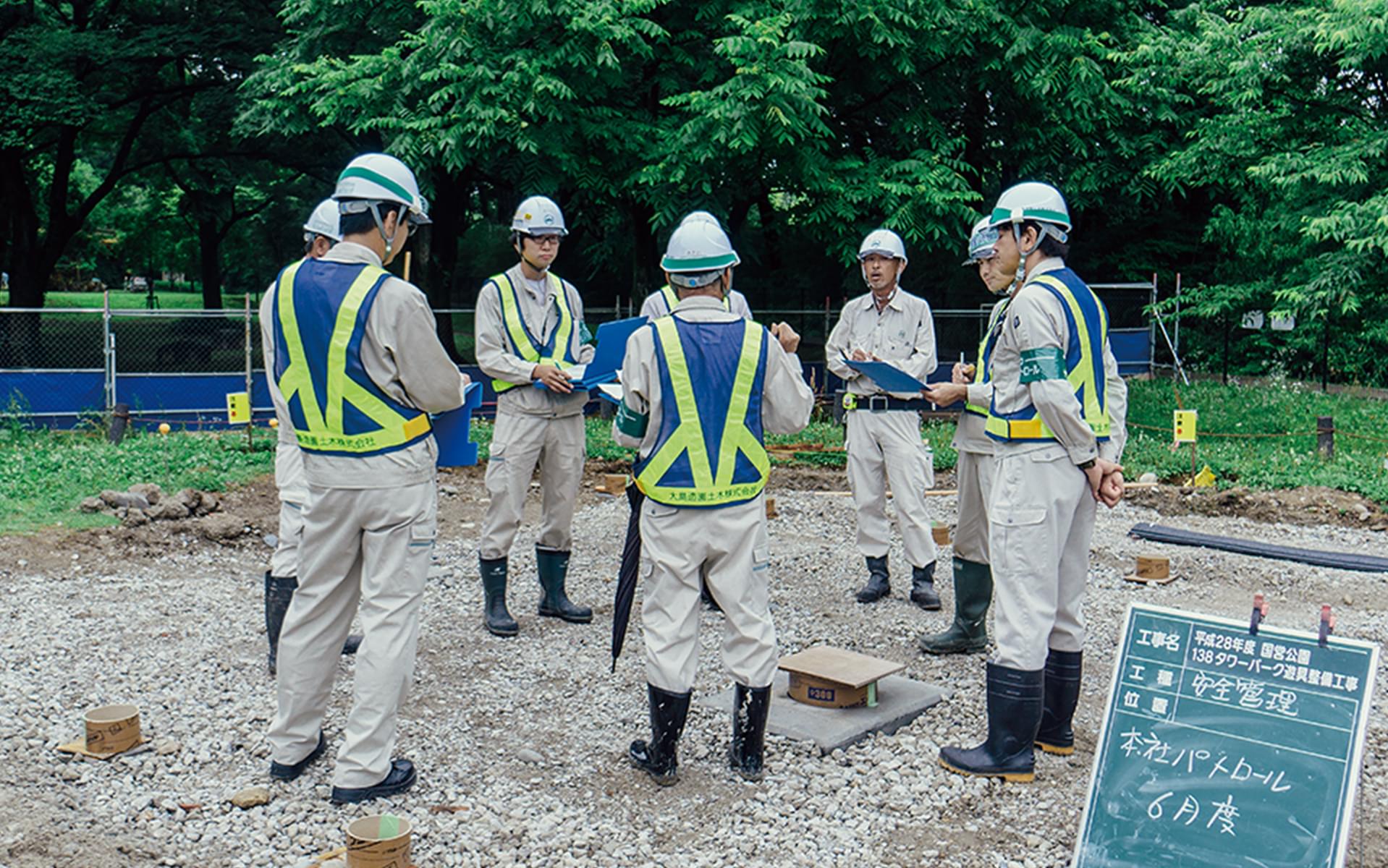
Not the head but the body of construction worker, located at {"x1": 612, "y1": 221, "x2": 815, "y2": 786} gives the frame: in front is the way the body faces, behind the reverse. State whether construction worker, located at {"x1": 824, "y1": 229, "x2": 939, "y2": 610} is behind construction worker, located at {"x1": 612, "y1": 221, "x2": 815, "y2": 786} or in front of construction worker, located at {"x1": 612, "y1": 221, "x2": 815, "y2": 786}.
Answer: in front

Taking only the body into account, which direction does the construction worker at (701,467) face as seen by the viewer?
away from the camera

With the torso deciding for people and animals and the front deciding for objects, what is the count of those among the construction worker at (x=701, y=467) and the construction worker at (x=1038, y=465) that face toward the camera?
0

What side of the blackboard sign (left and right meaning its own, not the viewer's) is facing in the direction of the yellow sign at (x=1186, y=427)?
back

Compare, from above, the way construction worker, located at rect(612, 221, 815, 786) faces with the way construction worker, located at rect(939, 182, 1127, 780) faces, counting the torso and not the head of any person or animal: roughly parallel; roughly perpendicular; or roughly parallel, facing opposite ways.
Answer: roughly perpendicular

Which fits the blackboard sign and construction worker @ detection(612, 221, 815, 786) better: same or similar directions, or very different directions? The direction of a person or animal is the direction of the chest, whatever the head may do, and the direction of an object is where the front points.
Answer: very different directions

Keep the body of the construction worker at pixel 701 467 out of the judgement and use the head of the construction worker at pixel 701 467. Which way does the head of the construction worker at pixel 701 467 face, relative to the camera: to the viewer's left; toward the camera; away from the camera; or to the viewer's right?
away from the camera

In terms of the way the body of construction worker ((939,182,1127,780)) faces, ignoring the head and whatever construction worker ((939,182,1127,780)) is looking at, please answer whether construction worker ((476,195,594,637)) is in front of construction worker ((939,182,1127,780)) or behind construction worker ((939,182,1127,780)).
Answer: in front

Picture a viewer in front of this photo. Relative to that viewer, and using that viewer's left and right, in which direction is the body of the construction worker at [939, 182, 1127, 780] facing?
facing to the left of the viewer

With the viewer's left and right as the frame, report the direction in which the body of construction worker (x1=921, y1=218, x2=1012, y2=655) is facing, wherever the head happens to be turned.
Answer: facing to the left of the viewer

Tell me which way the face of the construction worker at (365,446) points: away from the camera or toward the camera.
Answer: away from the camera

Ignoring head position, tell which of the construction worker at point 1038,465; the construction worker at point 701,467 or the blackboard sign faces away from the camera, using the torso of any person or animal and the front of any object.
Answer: the construction worker at point 701,467

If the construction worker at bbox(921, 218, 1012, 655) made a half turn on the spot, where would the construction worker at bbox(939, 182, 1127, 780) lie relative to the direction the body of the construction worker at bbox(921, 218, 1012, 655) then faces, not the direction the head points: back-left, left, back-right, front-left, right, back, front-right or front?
right
